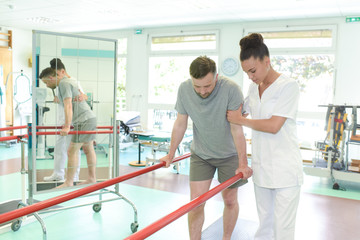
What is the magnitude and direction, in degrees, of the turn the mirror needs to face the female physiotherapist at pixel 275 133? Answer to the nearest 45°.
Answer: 0° — it already faces them

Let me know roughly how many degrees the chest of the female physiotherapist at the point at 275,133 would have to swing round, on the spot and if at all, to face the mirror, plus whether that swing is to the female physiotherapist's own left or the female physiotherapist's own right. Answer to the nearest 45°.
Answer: approximately 90° to the female physiotherapist's own right

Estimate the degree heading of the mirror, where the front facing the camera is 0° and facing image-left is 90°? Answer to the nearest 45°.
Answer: approximately 315°

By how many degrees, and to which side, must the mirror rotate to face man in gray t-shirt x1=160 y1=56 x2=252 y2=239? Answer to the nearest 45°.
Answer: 0° — it already faces them
